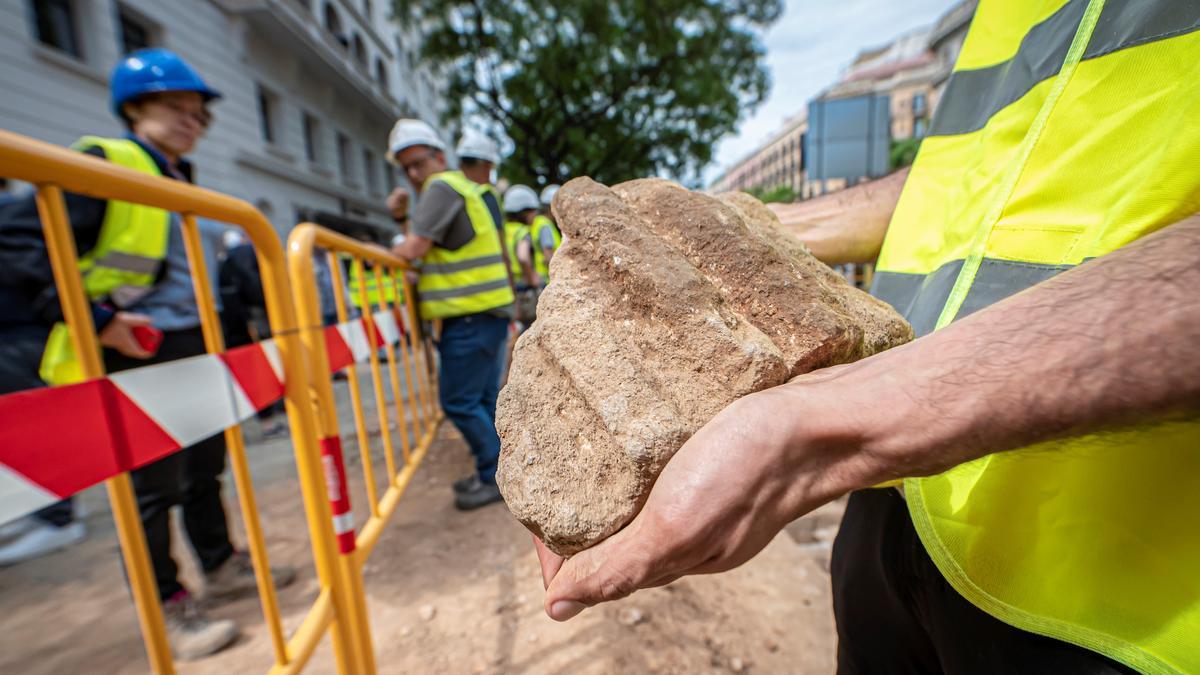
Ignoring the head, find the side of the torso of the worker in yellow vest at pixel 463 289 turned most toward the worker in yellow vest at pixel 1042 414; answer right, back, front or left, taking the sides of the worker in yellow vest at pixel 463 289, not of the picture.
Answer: left

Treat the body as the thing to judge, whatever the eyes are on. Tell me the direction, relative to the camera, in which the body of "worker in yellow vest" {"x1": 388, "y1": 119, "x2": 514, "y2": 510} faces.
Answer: to the viewer's left

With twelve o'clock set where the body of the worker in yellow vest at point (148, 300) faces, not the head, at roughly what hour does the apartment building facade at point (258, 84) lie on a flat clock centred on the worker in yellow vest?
The apartment building facade is roughly at 8 o'clock from the worker in yellow vest.

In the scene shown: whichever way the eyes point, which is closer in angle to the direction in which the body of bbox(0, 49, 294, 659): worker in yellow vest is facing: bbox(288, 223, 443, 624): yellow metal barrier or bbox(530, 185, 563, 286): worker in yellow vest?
the yellow metal barrier

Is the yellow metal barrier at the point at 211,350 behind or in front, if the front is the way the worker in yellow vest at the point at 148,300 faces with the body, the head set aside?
in front

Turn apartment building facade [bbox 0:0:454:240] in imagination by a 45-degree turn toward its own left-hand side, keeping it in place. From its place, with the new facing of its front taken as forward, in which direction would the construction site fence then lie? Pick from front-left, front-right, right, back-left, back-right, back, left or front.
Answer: right

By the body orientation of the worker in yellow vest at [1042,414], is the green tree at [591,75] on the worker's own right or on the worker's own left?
on the worker's own right

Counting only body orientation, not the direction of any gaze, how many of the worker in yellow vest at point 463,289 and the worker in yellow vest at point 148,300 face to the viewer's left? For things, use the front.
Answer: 1

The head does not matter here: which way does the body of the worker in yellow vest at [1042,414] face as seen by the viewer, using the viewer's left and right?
facing the viewer and to the left of the viewer

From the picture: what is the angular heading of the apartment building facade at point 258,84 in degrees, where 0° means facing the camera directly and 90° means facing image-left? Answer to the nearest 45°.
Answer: approximately 315°

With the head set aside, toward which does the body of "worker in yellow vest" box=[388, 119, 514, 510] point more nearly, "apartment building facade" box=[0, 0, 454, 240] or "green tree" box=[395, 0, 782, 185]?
the apartment building facade

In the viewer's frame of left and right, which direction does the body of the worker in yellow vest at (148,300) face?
facing the viewer and to the right of the viewer

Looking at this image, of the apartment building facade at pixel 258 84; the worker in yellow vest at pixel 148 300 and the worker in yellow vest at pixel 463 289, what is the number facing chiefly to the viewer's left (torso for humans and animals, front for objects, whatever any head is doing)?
1

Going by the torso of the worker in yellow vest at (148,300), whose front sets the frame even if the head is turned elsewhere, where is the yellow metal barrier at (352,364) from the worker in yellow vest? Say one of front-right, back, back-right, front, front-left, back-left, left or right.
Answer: front

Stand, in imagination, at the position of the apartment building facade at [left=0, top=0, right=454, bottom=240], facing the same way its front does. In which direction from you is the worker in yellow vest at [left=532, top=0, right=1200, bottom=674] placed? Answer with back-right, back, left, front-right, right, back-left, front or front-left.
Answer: front-right
